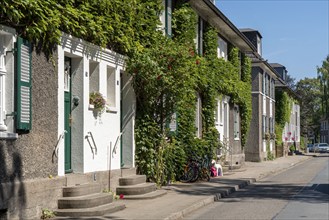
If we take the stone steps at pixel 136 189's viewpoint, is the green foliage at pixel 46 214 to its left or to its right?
on its right

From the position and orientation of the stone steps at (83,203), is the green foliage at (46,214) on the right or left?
on its right

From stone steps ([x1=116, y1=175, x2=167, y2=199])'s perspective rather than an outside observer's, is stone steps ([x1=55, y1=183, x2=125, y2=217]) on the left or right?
on its right

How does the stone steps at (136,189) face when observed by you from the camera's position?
facing the viewer and to the right of the viewer

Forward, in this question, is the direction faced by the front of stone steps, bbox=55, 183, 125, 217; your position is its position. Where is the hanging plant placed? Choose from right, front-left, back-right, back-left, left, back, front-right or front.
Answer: back-left

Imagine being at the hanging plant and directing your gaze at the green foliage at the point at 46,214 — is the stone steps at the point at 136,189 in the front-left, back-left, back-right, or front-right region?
back-left
